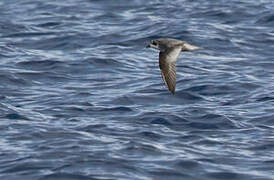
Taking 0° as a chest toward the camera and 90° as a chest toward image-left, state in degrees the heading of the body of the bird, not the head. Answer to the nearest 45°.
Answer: approximately 90°
